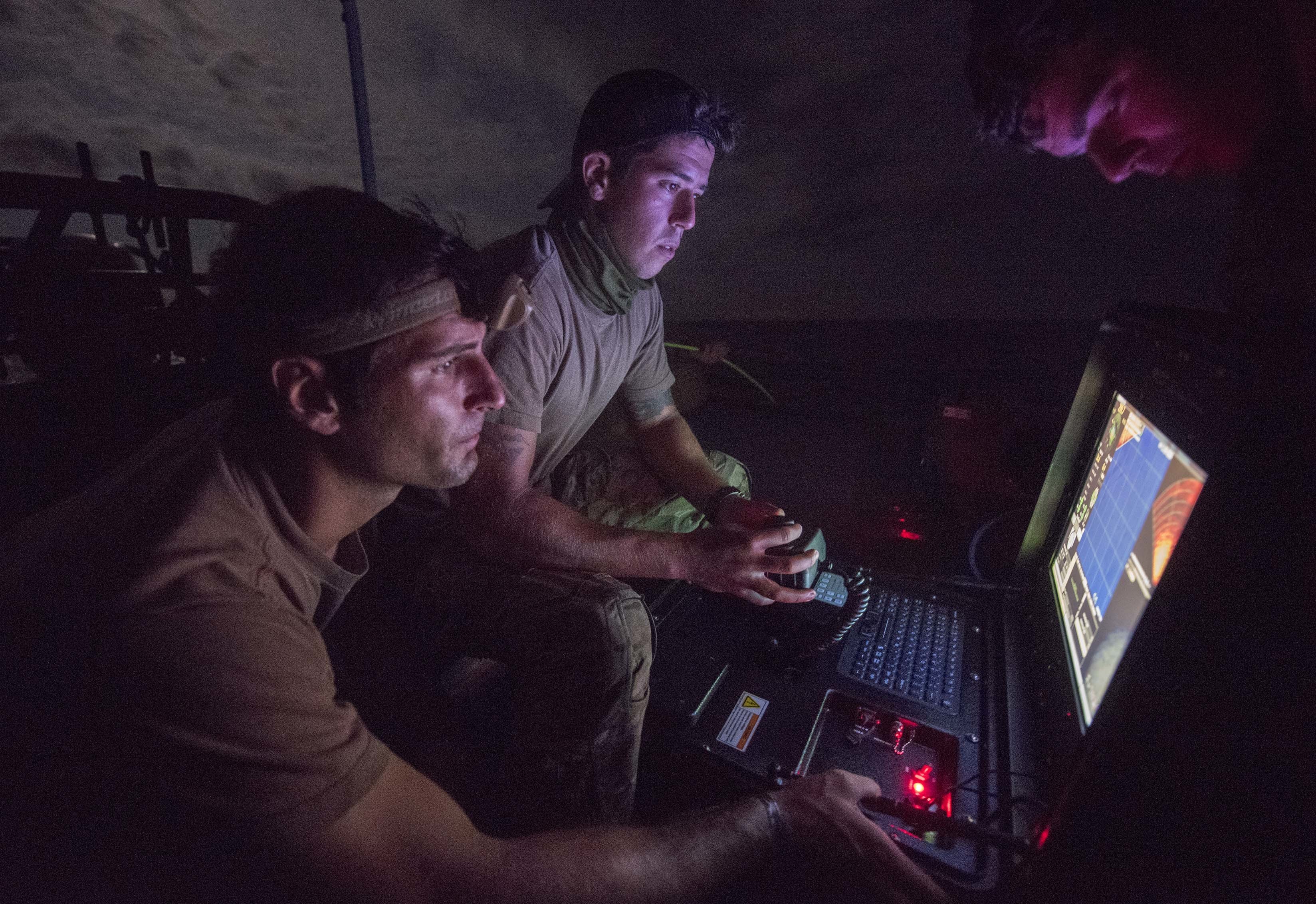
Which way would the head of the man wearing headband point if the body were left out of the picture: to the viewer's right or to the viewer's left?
to the viewer's right

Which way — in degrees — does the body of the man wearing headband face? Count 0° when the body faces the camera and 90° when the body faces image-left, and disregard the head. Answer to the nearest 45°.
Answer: approximately 270°
